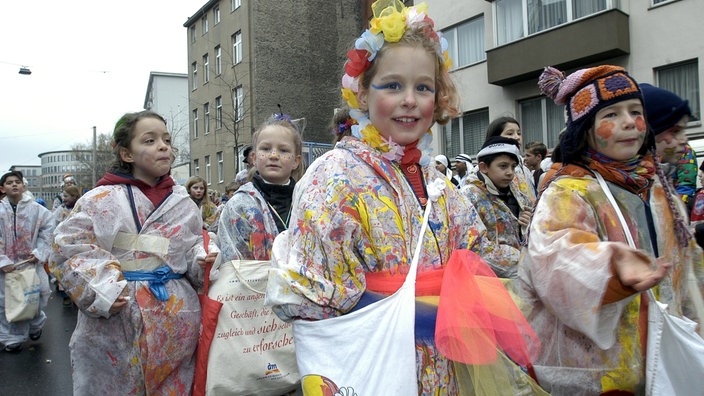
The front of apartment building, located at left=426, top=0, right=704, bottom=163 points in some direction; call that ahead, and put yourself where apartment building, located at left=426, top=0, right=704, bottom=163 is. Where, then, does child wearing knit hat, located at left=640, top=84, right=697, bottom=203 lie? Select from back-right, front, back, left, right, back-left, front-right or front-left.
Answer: front-left

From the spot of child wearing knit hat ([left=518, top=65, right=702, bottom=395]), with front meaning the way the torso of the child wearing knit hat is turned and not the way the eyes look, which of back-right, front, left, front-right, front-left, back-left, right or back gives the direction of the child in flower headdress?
right

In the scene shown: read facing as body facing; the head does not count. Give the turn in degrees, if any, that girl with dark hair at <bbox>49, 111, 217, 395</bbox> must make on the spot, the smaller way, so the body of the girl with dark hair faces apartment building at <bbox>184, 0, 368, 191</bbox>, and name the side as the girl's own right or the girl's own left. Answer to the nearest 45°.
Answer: approximately 135° to the girl's own left

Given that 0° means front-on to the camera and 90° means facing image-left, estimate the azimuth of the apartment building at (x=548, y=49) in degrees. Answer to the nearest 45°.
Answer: approximately 45°

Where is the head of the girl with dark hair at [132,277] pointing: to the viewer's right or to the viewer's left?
to the viewer's right

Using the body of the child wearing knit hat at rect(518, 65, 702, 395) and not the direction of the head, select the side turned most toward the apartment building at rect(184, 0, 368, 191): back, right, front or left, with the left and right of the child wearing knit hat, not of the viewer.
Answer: back

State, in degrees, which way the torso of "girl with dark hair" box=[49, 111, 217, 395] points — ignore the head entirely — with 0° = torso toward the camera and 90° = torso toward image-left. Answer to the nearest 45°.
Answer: approximately 315°

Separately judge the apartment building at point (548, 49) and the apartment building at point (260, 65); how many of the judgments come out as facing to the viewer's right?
0

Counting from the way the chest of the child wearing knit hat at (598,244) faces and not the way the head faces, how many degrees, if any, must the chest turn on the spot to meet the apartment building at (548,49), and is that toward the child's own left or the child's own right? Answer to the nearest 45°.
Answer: approximately 135° to the child's own left

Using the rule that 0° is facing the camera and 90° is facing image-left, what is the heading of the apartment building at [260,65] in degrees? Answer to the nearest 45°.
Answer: approximately 45°
